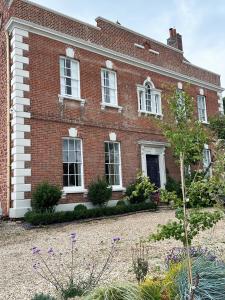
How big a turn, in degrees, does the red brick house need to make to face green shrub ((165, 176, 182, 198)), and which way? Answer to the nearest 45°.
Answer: approximately 90° to its left

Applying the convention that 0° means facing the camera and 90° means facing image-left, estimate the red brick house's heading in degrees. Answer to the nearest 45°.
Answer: approximately 315°

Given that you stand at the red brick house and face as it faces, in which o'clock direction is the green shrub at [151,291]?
The green shrub is roughly at 1 o'clock from the red brick house.

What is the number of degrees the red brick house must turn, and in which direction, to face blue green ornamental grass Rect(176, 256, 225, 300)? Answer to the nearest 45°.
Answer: approximately 45° to its right

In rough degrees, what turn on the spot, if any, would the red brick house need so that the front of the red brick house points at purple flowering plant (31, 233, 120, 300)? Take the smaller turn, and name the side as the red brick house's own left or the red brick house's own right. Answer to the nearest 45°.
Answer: approximately 45° to the red brick house's own right
